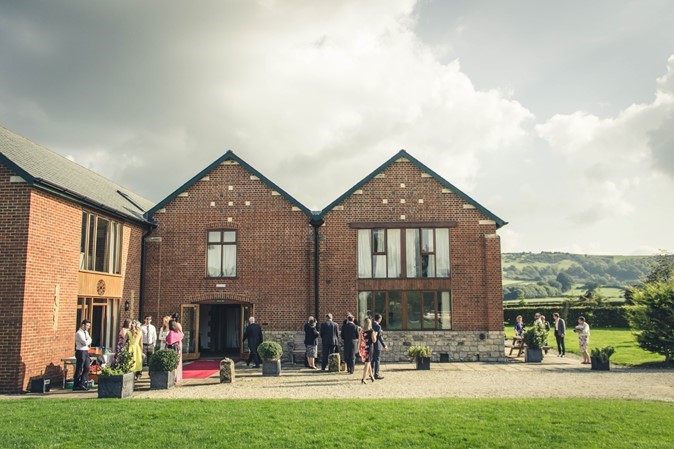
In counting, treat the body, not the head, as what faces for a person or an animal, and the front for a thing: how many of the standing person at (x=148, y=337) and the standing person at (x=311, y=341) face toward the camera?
1

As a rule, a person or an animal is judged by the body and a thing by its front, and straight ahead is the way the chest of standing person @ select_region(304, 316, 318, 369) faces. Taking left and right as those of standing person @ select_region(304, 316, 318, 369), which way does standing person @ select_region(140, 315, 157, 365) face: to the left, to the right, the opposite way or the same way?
to the right

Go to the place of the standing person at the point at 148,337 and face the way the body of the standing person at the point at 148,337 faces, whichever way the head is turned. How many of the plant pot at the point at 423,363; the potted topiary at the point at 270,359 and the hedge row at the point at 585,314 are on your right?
0

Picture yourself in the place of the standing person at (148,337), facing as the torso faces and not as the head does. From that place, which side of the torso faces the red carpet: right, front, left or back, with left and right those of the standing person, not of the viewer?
left

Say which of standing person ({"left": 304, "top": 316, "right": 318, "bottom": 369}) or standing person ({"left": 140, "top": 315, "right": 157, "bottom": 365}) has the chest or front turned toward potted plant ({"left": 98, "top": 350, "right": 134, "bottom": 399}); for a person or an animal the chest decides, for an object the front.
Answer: standing person ({"left": 140, "top": 315, "right": 157, "bottom": 365})

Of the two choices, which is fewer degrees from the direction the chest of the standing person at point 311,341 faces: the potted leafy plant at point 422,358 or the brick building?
the potted leafy plant

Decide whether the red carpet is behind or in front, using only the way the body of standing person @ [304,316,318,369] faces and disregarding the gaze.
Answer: behind

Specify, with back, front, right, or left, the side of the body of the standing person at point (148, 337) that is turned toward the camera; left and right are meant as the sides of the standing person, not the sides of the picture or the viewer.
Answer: front

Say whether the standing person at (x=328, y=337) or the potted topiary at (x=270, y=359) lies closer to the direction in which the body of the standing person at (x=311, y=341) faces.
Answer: the standing person

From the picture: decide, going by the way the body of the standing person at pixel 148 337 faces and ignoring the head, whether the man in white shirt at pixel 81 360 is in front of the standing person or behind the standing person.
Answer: in front

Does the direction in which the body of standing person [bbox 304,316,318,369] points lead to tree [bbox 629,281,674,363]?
yes
